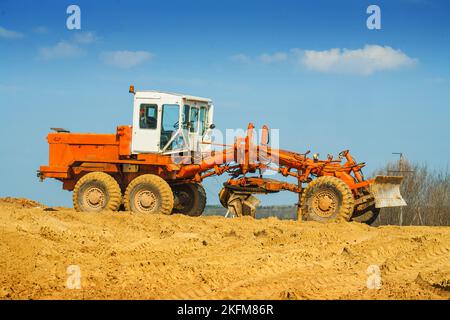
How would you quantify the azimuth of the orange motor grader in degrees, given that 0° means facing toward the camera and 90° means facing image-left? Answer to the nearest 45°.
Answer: approximately 315°
